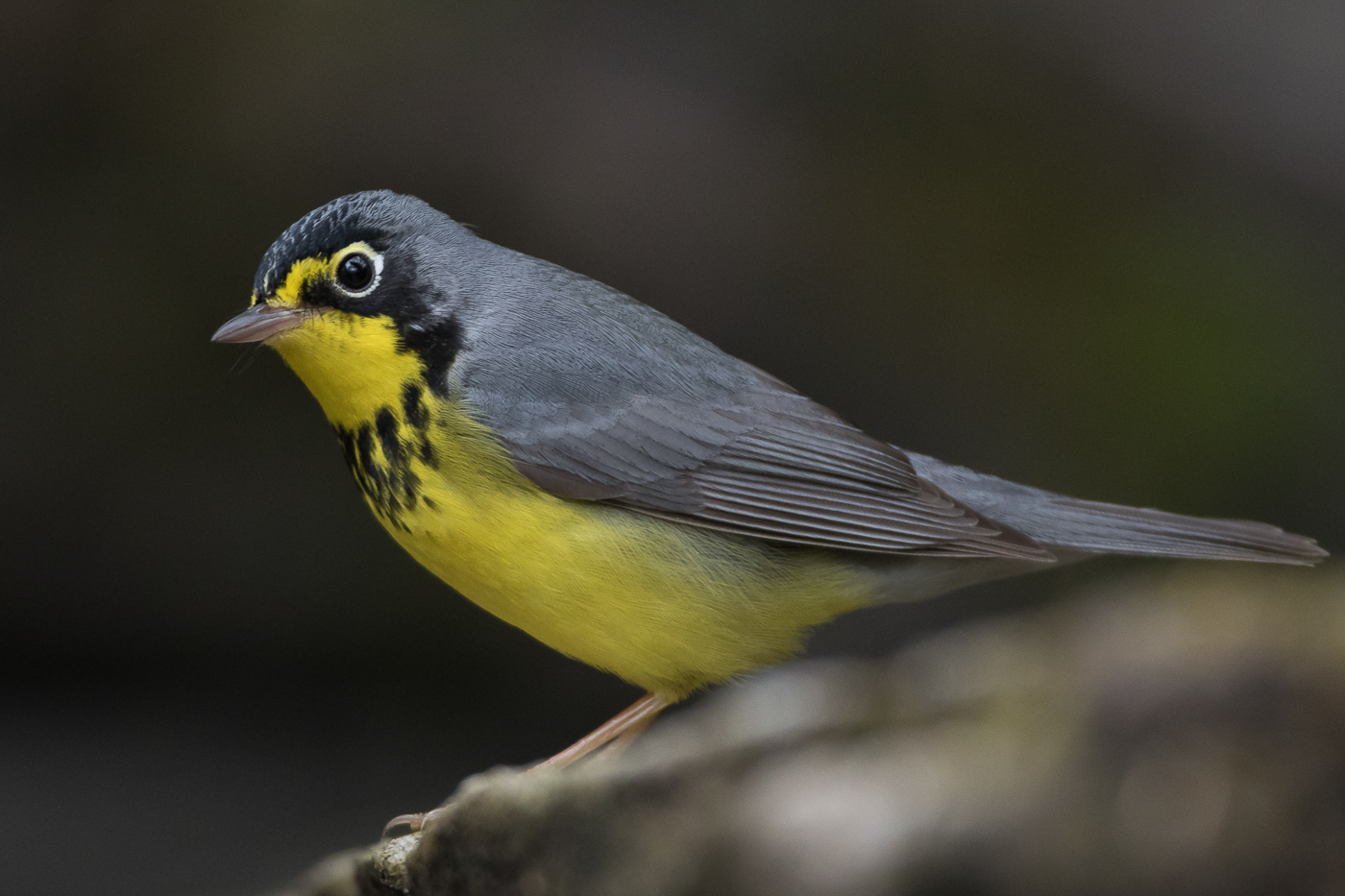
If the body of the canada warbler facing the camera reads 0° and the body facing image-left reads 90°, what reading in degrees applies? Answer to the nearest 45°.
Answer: approximately 90°
